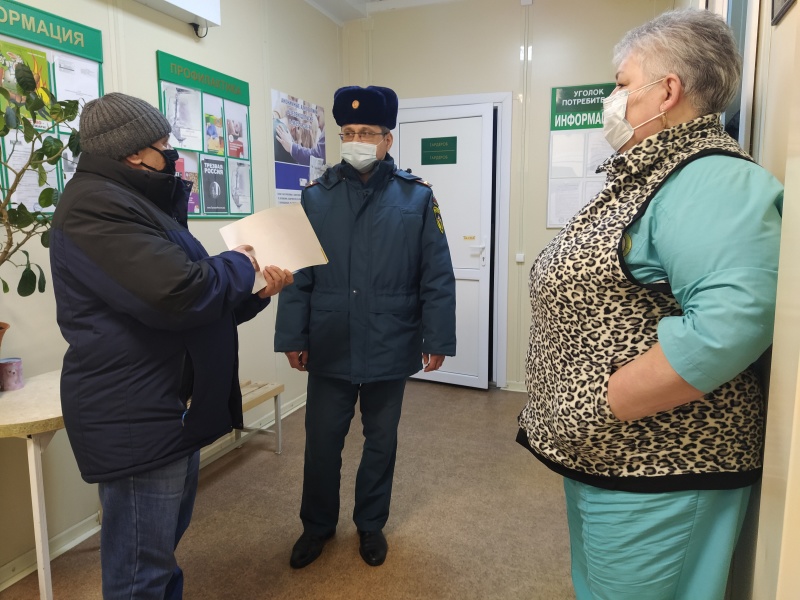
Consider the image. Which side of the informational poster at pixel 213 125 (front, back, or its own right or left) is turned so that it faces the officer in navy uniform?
front

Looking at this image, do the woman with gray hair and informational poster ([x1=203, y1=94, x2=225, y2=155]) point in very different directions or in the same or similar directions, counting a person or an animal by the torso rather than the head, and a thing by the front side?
very different directions

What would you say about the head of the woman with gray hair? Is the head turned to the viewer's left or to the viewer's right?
to the viewer's left

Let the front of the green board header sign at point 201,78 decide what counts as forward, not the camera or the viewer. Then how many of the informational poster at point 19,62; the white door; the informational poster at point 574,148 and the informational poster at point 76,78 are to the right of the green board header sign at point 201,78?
2

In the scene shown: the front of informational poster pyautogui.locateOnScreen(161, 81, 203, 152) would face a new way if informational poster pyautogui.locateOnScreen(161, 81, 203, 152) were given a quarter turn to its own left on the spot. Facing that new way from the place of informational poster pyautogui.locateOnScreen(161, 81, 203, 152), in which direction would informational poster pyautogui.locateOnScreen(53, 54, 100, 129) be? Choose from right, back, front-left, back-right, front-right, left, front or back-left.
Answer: back

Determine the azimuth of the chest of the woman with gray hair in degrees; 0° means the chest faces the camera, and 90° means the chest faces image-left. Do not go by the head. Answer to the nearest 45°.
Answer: approximately 90°

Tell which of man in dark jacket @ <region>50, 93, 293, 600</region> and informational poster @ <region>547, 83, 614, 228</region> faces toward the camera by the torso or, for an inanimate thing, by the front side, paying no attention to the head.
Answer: the informational poster

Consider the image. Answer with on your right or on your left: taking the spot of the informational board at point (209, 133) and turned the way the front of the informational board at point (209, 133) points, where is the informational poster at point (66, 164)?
on your right

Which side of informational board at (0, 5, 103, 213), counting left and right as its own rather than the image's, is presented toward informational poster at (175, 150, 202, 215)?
left

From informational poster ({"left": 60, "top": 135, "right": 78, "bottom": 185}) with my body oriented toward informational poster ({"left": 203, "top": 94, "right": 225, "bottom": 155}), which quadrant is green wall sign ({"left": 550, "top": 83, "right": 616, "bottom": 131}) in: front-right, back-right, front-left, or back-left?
front-right

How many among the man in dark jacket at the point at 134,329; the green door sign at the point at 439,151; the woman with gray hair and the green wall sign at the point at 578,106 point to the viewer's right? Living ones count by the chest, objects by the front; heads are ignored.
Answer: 1

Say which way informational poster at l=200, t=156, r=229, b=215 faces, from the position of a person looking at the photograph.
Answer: facing the viewer and to the right of the viewer

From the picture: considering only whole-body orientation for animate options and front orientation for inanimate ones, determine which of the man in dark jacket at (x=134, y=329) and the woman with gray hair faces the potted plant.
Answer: the woman with gray hair

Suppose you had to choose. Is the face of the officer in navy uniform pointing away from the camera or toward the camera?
toward the camera

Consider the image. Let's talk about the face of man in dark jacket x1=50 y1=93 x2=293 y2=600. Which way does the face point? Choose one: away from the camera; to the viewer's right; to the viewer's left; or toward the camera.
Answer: to the viewer's right

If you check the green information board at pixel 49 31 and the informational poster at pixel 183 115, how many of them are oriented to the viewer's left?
0

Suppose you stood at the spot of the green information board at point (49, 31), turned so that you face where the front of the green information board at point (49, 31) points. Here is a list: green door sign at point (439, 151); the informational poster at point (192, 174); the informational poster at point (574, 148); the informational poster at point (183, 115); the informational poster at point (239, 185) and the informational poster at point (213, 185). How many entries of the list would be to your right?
0

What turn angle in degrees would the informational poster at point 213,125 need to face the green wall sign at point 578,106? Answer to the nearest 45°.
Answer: approximately 45° to its left

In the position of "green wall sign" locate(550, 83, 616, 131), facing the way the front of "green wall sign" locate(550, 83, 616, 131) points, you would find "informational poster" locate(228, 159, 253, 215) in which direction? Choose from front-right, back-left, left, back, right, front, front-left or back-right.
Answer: front-right

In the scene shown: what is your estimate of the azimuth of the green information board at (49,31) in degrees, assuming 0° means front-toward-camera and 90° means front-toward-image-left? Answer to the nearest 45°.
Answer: approximately 315°

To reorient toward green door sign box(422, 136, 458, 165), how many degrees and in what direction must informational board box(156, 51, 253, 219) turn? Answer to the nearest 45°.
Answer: approximately 90° to its left

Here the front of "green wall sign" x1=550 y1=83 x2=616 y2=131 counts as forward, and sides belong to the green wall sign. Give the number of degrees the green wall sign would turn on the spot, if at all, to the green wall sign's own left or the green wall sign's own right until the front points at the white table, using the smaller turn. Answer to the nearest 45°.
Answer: approximately 45° to the green wall sign's own right
